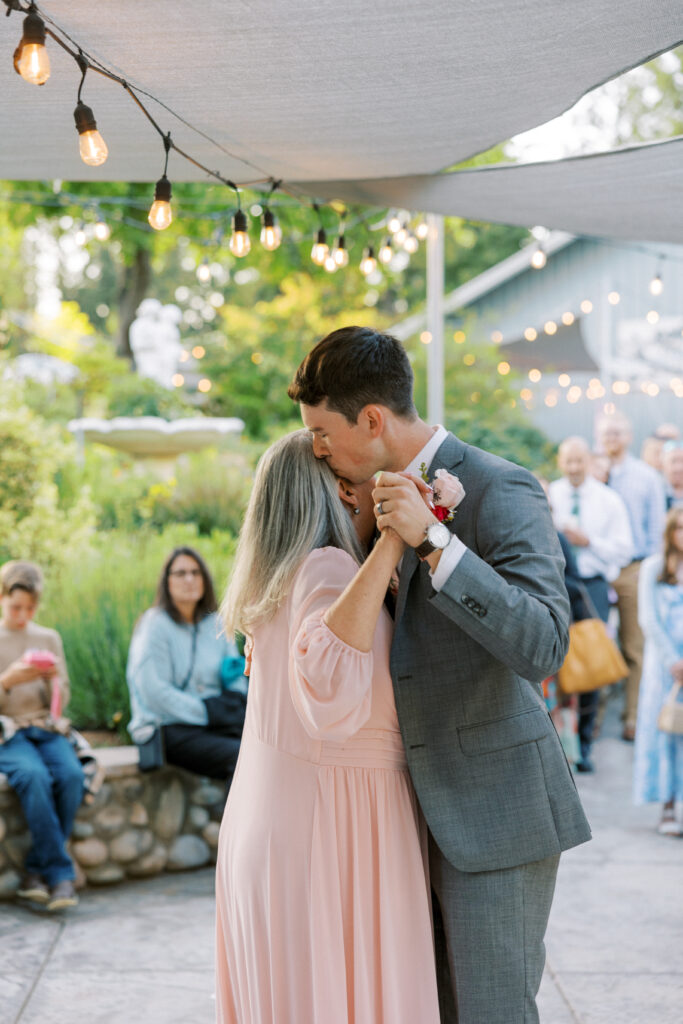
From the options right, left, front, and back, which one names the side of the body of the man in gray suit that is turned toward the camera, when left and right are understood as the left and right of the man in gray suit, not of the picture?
left

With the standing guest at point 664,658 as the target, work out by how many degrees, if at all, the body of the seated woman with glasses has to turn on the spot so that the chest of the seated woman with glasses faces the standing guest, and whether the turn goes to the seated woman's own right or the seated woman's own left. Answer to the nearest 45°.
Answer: approximately 45° to the seated woman's own left

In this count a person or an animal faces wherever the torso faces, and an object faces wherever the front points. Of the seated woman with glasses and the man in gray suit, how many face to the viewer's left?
1

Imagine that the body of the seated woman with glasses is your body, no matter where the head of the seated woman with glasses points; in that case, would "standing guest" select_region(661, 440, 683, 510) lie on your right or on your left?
on your left

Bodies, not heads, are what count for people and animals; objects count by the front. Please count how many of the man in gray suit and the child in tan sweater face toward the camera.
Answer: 1

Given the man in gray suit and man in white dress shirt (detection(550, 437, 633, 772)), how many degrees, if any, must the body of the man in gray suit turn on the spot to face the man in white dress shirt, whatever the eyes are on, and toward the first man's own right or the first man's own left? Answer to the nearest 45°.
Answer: approximately 90° to the first man's own right

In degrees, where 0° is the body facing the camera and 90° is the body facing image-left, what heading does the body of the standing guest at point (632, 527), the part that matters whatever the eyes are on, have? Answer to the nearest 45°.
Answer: approximately 45°

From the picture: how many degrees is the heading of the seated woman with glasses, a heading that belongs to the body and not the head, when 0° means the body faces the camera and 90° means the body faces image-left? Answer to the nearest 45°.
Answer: approximately 315°

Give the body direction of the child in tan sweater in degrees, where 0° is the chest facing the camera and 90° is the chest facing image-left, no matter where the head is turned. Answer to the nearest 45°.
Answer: approximately 0°
